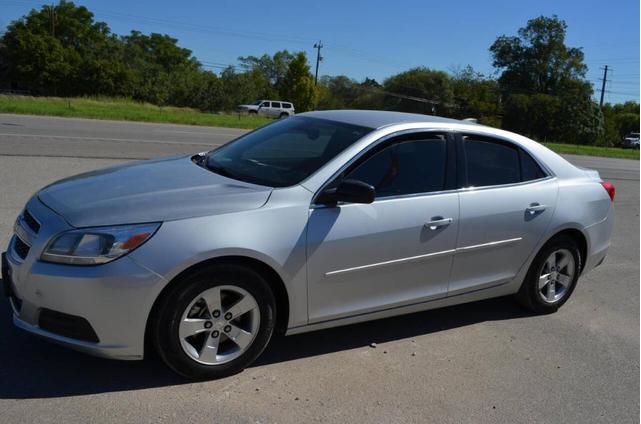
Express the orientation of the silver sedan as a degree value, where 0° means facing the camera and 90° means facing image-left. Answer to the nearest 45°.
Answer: approximately 45°
